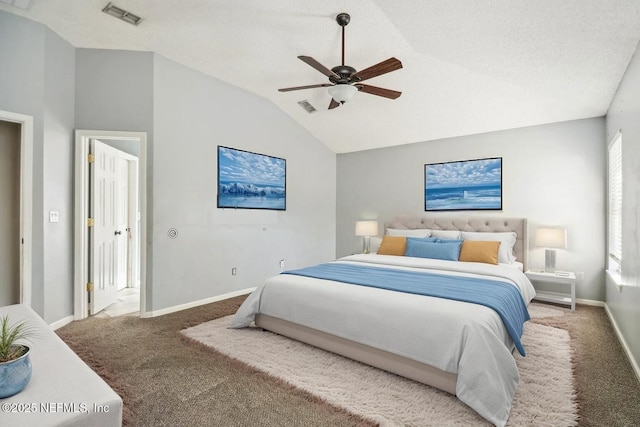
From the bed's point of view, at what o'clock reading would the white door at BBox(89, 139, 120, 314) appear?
The white door is roughly at 2 o'clock from the bed.

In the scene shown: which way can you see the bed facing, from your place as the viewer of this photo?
facing the viewer and to the left of the viewer

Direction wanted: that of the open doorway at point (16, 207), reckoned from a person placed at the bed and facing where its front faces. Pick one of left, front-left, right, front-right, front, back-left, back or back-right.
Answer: front-right

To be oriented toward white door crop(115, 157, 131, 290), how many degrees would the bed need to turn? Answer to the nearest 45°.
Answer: approximately 90° to its right

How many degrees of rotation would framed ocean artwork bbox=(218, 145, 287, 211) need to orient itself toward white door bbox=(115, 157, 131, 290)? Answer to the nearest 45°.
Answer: approximately 135° to its right

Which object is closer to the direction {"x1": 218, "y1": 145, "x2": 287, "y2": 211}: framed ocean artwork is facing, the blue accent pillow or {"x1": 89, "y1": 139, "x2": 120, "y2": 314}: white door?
the blue accent pillow

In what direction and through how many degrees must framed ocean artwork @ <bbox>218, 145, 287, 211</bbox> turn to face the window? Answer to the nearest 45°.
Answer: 0° — it already faces it

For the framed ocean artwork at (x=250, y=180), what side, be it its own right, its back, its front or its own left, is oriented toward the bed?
front

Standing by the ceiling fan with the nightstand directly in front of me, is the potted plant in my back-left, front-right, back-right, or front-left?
back-right

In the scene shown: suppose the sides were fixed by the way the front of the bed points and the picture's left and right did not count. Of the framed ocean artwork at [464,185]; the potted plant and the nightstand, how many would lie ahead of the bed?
1

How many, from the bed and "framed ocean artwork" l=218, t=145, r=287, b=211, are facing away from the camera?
0

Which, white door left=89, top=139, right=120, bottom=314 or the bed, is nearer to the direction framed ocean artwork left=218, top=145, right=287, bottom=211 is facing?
the bed

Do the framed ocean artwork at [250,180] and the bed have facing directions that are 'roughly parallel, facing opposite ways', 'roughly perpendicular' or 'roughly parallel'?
roughly perpendicular

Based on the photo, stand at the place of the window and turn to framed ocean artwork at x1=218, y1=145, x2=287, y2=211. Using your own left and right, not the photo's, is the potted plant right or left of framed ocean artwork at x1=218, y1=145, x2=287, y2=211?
left

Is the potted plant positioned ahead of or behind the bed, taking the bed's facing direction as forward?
ahead

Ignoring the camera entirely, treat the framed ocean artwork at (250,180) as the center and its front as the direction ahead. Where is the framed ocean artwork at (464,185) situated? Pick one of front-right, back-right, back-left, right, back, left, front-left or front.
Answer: front-left
